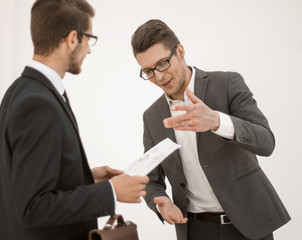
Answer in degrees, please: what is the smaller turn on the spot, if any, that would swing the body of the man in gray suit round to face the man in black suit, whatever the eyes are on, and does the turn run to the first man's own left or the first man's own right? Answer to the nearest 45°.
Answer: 0° — they already face them

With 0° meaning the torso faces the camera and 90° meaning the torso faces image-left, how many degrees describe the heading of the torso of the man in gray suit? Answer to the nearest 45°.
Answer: approximately 45°

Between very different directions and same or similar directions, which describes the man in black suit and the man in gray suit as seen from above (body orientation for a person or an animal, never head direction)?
very different directions

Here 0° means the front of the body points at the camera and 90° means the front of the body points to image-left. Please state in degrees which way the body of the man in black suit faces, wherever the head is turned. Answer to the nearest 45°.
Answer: approximately 270°

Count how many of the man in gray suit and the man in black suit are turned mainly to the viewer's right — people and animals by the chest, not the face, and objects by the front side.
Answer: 1
